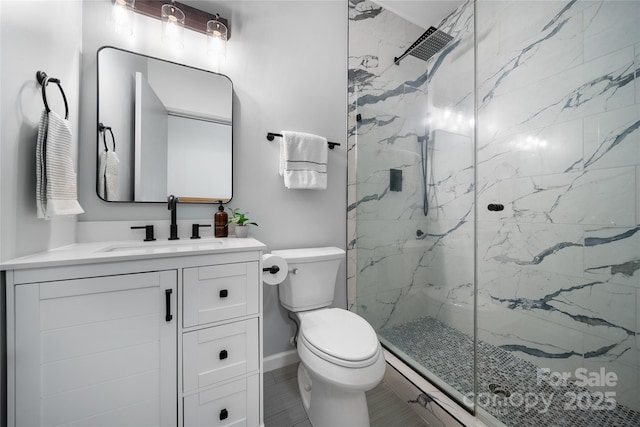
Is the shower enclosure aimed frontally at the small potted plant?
yes

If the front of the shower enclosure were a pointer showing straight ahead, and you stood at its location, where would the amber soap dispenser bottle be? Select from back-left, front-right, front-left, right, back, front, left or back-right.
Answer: front

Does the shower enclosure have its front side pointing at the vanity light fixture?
yes

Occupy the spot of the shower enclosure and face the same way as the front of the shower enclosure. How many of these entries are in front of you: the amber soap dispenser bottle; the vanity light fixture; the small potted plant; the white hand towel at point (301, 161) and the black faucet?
5

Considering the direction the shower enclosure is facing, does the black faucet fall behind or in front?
in front

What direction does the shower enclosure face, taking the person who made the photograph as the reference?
facing the viewer and to the left of the viewer

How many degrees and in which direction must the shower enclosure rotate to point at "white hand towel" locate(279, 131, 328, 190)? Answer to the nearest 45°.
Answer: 0° — it already faces it

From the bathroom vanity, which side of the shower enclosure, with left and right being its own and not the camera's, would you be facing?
front
